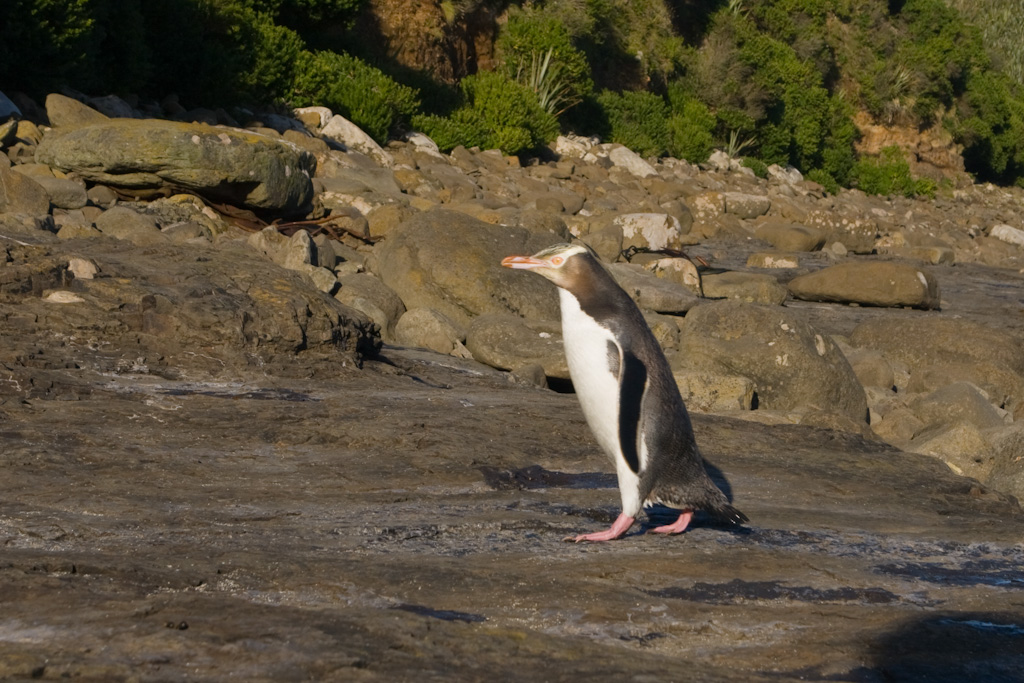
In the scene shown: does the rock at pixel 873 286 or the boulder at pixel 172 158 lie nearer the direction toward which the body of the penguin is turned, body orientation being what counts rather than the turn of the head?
the boulder

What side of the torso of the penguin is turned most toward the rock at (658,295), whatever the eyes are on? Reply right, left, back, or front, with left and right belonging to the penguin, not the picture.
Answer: right

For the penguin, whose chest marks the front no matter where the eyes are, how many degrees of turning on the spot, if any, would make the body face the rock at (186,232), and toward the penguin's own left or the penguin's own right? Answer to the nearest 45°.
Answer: approximately 45° to the penguin's own right

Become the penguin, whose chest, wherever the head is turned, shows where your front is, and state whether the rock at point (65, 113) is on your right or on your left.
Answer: on your right

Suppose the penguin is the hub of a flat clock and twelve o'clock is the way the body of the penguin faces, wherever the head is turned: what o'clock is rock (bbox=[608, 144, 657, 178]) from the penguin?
The rock is roughly at 3 o'clock from the penguin.

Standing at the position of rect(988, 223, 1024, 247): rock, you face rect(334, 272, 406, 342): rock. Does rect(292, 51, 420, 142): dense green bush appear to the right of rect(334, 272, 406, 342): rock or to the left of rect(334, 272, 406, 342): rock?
right

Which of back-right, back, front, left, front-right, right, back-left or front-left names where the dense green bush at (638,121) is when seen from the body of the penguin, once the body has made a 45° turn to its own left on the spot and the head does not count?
back-right

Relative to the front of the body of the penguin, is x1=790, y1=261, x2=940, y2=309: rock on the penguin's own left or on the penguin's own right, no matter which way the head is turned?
on the penguin's own right

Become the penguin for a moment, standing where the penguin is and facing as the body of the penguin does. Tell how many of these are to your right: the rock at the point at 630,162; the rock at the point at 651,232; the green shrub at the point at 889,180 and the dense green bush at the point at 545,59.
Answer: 4

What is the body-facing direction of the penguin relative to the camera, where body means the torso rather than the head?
to the viewer's left

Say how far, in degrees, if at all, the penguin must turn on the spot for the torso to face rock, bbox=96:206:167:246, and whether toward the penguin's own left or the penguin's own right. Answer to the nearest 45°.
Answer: approximately 45° to the penguin's own right
